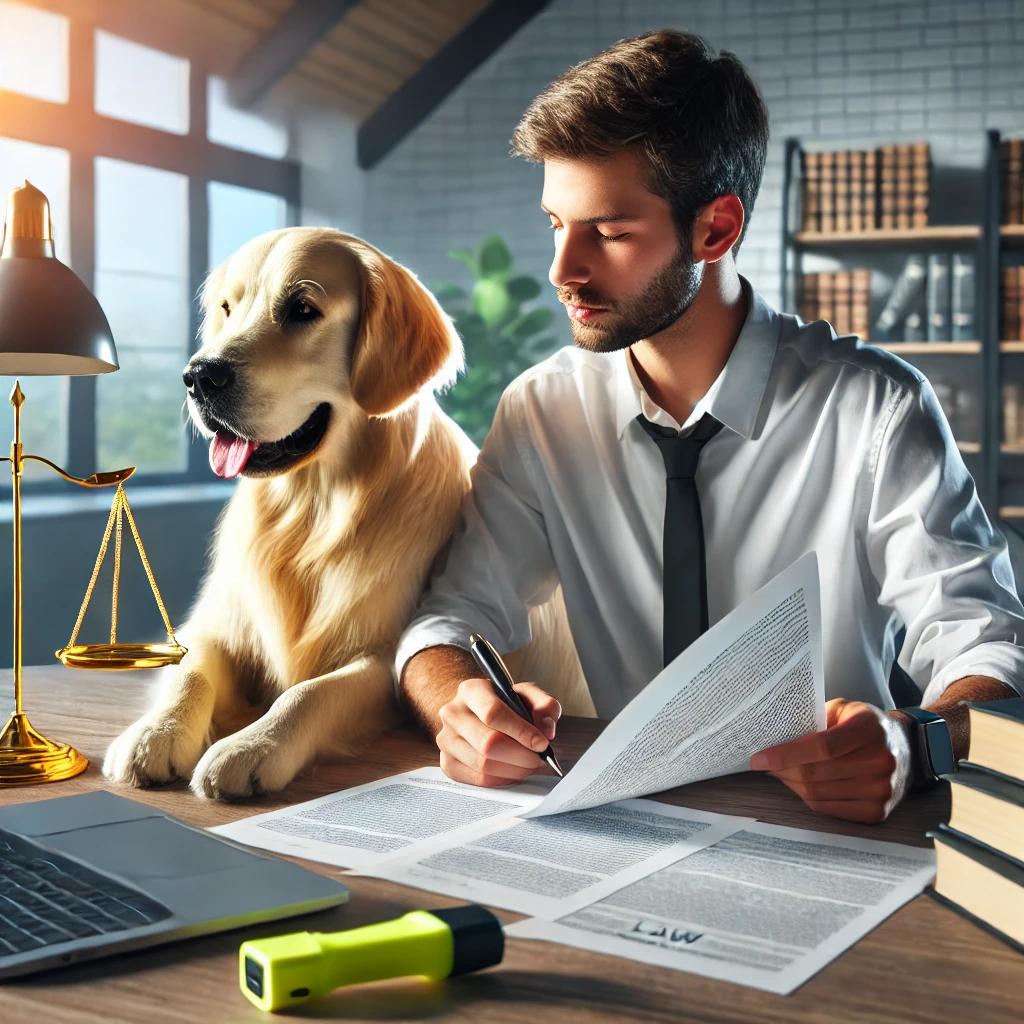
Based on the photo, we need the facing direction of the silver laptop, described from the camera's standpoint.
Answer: facing away from the viewer and to the right of the viewer

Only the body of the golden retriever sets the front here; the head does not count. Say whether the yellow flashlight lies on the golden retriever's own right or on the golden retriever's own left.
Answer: on the golden retriever's own left

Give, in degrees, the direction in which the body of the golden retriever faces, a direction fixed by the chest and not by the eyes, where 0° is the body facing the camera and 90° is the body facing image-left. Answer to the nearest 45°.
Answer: approximately 45°

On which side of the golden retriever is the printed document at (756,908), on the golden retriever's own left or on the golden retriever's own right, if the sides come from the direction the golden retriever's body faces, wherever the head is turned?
on the golden retriever's own left

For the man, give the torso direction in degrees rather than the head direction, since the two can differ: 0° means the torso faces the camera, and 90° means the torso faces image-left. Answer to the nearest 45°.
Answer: approximately 45°

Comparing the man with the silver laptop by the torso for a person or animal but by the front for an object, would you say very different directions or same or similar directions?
very different directions
